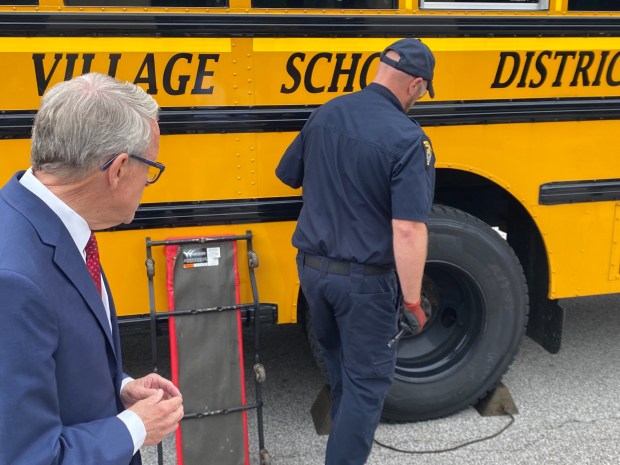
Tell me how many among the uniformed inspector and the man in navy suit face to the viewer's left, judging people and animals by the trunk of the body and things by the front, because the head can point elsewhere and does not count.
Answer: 0

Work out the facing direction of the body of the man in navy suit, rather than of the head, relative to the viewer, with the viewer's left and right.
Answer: facing to the right of the viewer

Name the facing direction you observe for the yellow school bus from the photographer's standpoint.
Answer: facing to the left of the viewer

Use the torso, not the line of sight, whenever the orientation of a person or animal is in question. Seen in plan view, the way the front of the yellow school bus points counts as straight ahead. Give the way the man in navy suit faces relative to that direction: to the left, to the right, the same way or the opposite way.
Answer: the opposite way

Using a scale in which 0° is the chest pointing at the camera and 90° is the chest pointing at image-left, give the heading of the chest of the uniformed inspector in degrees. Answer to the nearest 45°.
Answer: approximately 225°

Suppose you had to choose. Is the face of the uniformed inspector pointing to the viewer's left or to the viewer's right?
to the viewer's right

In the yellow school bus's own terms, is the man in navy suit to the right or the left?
on its left

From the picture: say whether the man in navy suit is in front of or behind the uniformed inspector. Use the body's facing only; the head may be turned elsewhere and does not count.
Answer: behind

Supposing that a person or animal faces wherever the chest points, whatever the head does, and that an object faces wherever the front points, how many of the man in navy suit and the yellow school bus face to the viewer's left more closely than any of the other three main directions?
1
